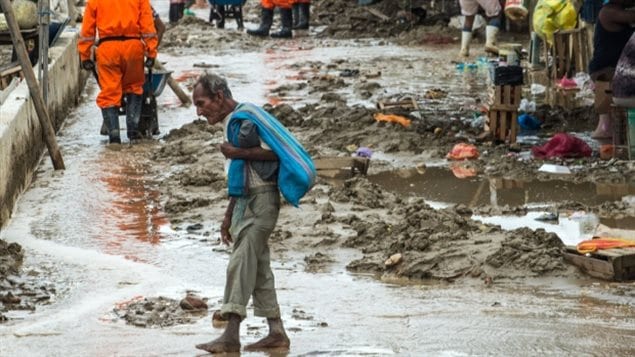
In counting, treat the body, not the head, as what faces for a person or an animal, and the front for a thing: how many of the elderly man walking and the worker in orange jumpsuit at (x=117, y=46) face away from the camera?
1

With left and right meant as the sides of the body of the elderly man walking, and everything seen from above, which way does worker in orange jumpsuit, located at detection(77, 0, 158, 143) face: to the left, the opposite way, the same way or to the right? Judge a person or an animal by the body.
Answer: to the right

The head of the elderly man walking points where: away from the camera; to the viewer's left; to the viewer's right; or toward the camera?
to the viewer's left

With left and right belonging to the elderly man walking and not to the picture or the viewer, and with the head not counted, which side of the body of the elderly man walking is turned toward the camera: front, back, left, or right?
left

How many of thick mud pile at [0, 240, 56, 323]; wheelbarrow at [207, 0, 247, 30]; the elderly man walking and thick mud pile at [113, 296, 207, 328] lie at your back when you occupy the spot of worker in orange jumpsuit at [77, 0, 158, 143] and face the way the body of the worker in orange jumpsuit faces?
3

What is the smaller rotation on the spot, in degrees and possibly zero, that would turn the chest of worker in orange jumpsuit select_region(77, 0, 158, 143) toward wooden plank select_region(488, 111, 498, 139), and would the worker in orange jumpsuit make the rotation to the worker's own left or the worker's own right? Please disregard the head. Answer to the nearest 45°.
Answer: approximately 90° to the worker's own right

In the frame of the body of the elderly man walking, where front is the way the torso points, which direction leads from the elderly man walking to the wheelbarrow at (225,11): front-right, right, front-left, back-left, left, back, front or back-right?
right

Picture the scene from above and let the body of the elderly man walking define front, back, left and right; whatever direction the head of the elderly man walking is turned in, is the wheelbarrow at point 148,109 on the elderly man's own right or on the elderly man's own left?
on the elderly man's own right

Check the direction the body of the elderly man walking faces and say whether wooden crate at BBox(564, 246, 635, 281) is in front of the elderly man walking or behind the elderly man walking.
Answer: behind
